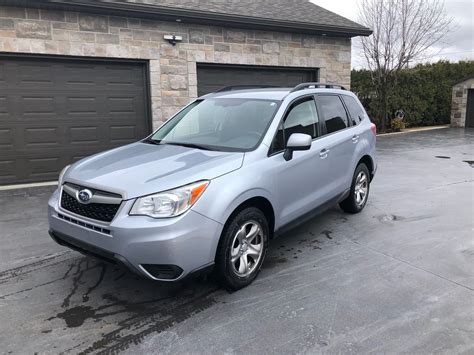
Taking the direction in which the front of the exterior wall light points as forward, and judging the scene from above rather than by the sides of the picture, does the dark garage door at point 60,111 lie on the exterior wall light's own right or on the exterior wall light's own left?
on the exterior wall light's own right

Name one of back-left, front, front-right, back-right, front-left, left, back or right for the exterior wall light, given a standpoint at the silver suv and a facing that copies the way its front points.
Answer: back-right

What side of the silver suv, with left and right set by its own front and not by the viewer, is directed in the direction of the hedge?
back

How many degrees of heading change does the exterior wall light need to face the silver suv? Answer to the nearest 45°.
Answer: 0° — it already faces it

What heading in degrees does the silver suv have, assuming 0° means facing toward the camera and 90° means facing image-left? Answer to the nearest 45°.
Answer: approximately 45°

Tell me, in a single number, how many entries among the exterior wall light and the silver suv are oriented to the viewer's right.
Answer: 0

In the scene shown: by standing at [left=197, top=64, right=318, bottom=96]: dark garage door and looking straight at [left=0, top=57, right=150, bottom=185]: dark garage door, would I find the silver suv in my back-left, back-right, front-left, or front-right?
front-left

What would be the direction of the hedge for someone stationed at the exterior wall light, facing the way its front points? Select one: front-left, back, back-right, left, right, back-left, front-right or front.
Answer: back-left

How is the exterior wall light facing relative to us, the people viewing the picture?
facing the viewer

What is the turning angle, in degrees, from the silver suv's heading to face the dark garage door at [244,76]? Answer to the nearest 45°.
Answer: approximately 135° to its right
